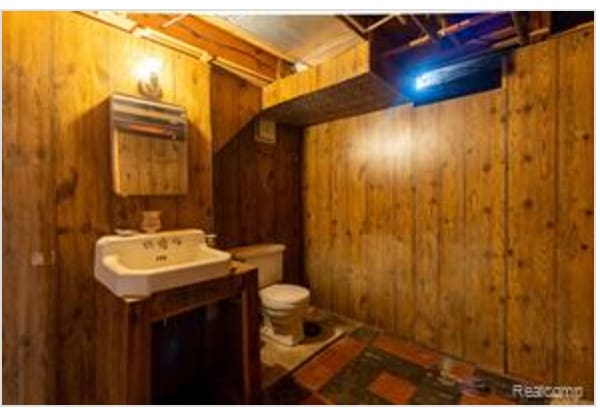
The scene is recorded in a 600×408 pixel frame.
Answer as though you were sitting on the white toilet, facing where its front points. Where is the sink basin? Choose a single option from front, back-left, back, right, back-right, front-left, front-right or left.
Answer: right

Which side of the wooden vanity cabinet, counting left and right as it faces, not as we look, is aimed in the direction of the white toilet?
left

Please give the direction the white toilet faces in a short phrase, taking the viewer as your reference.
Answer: facing the viewer and to the right of the viewer

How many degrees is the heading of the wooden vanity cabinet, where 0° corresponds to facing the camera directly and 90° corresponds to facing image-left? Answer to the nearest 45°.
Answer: approximately 315°

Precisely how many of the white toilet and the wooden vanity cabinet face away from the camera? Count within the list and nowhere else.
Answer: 0

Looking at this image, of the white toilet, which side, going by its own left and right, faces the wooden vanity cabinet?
right
